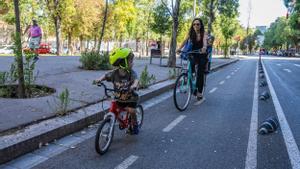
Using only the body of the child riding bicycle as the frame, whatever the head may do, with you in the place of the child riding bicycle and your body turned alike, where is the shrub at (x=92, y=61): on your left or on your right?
on your right

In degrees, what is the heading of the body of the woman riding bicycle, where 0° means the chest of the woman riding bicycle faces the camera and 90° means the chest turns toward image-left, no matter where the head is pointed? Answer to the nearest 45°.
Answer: approximately 45°

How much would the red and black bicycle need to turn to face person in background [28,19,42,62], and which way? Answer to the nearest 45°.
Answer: approximately 135° to its right

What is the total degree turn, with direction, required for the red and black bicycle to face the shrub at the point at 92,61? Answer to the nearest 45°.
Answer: approximately 135° to its right

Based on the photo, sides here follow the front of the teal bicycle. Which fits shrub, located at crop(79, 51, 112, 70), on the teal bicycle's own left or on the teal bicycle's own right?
on the teal bicycle's own right

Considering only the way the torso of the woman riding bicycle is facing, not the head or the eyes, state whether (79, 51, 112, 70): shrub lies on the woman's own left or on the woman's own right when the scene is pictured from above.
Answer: on the woman's own right

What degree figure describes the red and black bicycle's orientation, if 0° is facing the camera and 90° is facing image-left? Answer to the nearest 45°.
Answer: approximately 45°
